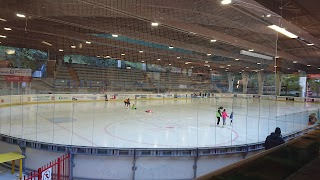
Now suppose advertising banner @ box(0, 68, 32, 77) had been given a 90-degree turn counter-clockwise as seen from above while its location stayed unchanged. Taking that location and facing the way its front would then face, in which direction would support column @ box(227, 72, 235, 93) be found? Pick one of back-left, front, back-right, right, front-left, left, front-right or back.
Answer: front-right

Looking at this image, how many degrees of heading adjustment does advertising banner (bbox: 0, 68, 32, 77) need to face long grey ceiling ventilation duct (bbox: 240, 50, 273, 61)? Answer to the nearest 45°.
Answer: approximately 45° to its left

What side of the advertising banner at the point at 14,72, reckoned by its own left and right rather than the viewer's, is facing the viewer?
front

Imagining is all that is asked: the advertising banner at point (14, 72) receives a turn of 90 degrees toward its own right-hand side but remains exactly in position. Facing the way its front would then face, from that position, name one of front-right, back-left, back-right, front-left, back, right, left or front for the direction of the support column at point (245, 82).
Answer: back-left
